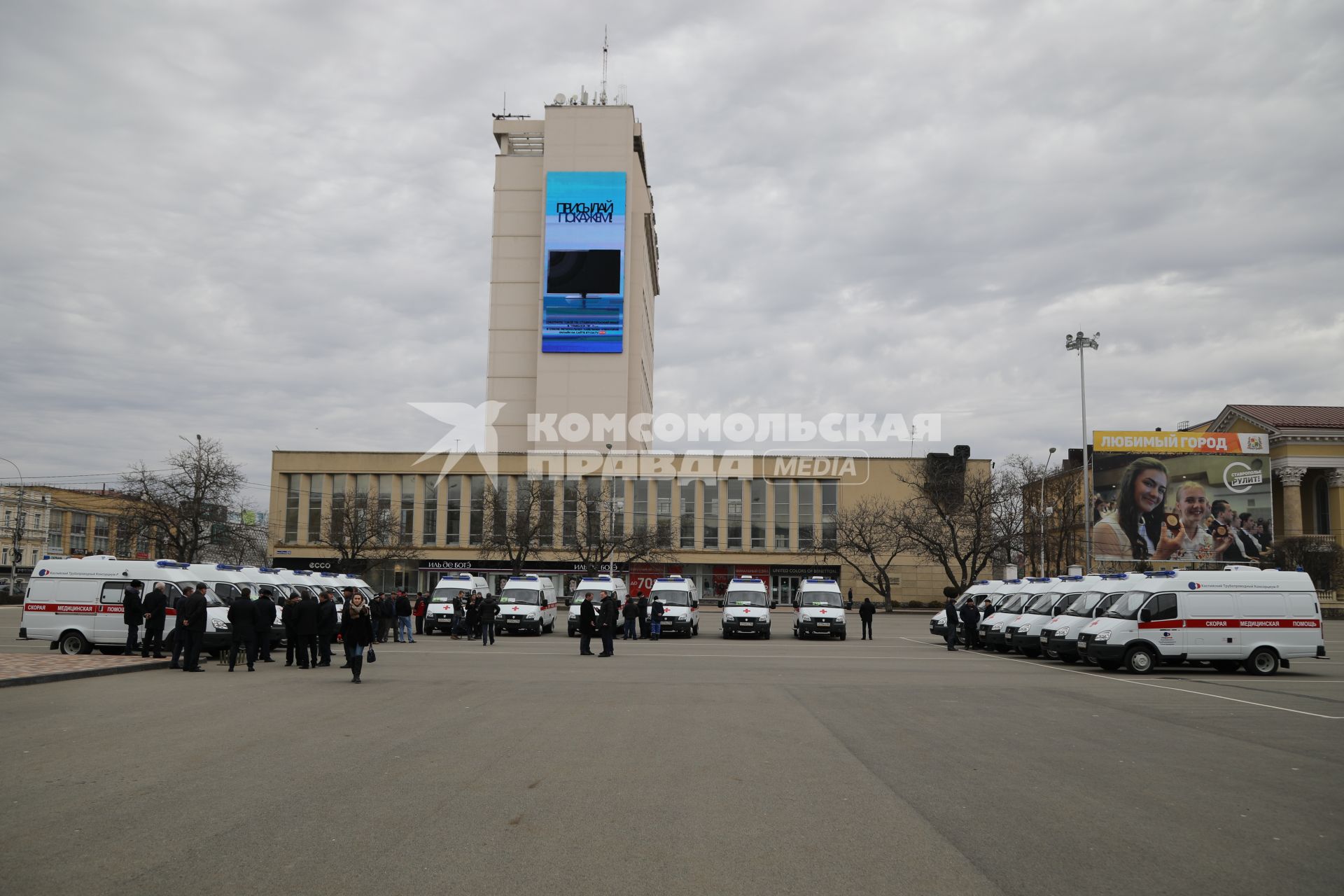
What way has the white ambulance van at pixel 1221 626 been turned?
to the viewer's left

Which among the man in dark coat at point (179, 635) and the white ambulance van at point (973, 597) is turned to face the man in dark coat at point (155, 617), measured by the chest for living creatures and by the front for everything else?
the white ambulance van

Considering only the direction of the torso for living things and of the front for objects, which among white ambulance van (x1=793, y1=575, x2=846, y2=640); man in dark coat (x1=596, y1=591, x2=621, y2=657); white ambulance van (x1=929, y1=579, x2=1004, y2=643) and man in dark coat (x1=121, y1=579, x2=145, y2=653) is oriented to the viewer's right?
man in dark coat (x1=121, y1=579, x2=145, y2=653)

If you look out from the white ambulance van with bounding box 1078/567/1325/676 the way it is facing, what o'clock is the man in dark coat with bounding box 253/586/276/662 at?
The man in dark coat is roughly at 11 o'clock from the white ambulance van.

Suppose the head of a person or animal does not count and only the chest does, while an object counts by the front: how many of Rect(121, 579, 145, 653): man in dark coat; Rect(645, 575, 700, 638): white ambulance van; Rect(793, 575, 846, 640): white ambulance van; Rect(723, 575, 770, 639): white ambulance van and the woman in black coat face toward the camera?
4

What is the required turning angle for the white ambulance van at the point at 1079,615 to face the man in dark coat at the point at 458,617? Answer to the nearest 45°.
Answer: approximately 45° to its right

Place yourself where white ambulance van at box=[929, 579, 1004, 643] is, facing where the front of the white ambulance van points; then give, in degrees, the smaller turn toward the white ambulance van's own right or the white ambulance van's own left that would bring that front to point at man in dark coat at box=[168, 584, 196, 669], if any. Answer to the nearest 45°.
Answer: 0° — it already faces them
